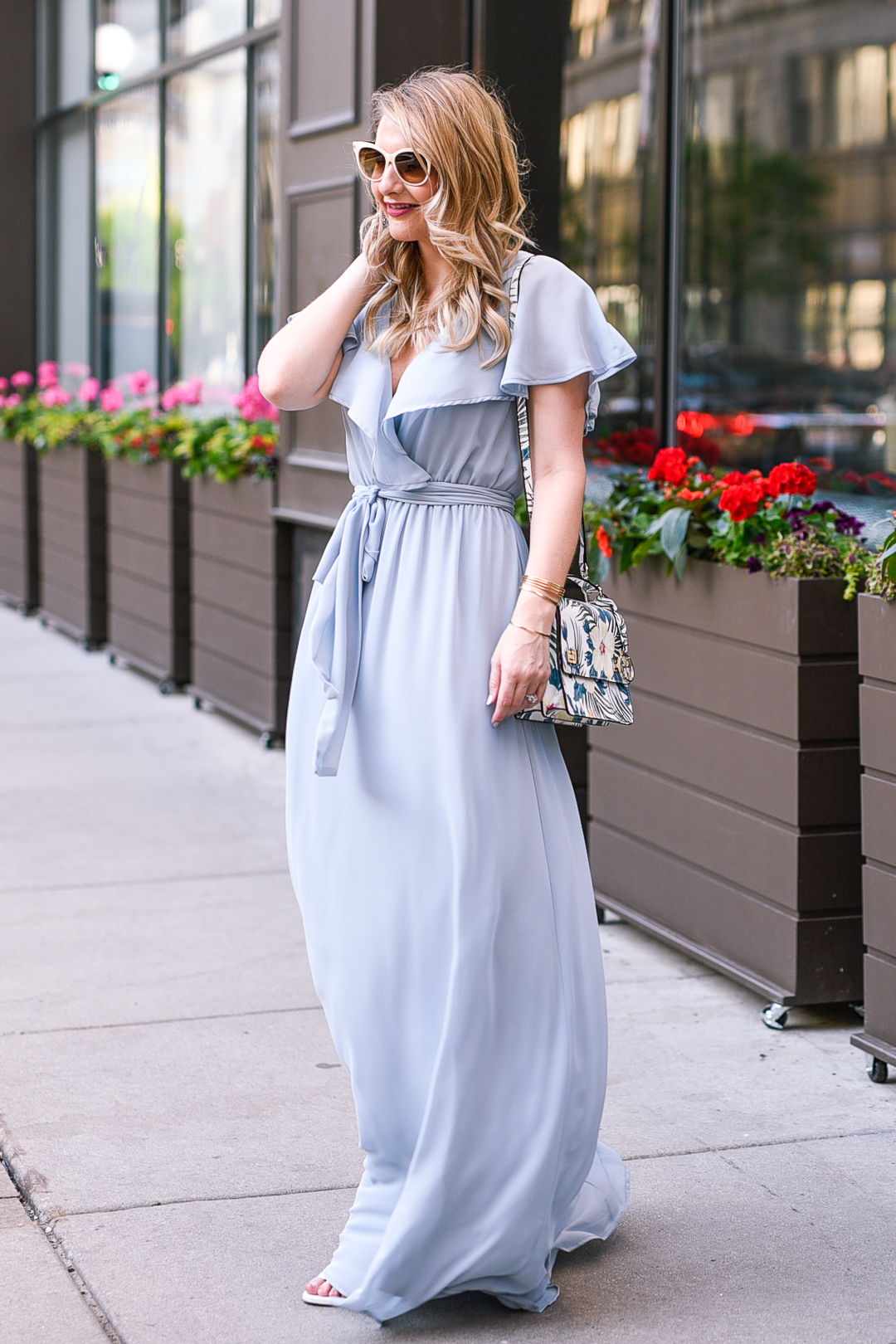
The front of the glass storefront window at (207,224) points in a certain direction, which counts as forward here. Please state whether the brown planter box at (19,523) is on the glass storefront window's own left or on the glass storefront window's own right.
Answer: on the glass storefront window's own right

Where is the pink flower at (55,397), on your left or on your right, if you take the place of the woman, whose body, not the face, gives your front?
on your right

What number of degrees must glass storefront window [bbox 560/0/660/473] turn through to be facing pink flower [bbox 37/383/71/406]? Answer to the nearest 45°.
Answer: approximately 45° to its right

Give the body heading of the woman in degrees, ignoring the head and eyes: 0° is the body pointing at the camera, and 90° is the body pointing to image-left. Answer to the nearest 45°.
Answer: approximately 45°
